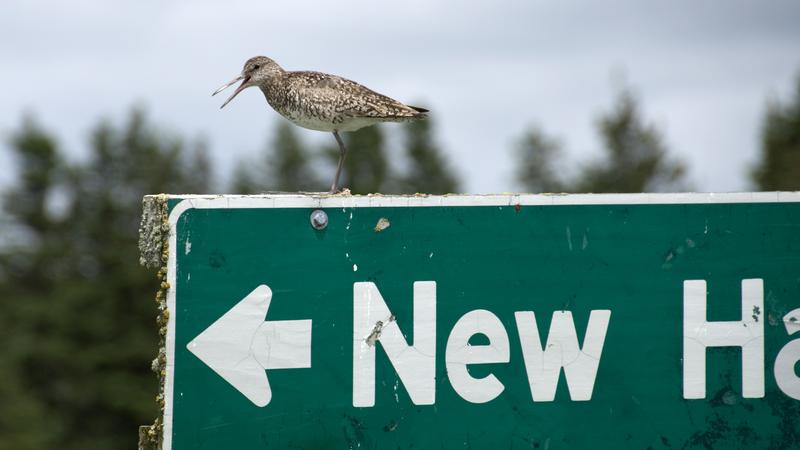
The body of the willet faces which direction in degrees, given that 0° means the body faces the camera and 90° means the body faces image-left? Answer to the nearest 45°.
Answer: approximately 90°
